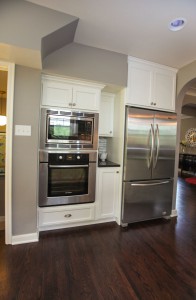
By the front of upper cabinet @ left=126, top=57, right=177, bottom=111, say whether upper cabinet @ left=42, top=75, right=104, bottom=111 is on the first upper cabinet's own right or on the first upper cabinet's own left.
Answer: on the first upper cabinet's own right

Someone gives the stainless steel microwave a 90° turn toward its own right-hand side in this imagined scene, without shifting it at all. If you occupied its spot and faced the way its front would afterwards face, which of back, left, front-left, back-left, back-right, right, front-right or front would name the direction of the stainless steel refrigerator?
back

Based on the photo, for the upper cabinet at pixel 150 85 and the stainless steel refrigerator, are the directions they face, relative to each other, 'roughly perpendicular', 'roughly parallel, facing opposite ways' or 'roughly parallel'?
roughly parallel

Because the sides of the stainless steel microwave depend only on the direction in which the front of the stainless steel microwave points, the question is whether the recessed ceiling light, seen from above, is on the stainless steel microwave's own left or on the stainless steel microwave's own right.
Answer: on the stainless steel microwave's own left

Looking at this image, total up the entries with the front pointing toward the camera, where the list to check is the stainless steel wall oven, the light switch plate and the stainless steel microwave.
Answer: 3

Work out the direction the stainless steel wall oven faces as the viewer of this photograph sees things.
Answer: facing the viewer

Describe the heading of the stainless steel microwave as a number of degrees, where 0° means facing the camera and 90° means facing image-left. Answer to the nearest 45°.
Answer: approximately 0°

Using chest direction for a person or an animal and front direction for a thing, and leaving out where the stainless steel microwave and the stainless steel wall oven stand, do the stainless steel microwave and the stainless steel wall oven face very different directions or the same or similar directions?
same or similar directions

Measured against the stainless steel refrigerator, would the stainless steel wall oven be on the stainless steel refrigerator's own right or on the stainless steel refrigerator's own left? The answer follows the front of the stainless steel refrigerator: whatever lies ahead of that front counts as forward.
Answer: on the stainless steel refrigerator's own right

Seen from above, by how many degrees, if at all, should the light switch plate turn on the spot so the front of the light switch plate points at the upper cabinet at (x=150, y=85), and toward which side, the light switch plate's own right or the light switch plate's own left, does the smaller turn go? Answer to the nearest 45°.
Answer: approximately 90° to the light switch plate's own left

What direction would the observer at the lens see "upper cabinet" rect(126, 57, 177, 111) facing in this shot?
facing the viewer and to the right of the viewer

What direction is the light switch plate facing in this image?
toward the camera
